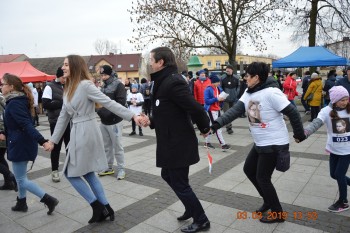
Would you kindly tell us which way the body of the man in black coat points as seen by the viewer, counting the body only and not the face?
to the viewer's left

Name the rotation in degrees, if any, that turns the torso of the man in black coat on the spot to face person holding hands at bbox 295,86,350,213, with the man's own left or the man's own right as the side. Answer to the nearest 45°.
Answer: approximately 180°

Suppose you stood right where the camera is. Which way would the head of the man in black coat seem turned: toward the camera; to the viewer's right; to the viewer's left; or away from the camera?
to the viewer's left

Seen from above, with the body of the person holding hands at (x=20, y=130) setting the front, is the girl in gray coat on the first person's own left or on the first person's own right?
on the first person's own left

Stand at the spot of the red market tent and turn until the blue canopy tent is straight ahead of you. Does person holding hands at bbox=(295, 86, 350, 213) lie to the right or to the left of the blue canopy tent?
right

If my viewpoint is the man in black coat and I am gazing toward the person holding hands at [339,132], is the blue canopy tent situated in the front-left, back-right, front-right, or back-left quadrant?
front-left

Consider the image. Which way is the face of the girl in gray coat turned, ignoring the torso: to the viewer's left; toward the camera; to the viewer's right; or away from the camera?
to the viewer's left
